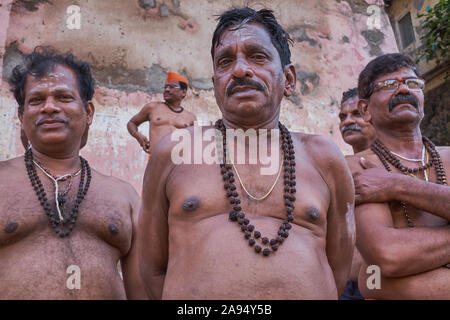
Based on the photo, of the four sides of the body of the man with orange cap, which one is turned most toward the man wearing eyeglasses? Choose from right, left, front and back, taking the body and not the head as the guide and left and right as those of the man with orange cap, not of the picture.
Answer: front

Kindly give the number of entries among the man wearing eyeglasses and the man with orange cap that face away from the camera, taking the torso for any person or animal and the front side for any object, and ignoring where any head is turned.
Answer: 0

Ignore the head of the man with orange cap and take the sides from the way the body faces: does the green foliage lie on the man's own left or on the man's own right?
on the man's own left

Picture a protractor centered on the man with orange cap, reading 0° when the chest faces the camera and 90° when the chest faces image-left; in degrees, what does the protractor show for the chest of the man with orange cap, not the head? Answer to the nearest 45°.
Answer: approximately 0°

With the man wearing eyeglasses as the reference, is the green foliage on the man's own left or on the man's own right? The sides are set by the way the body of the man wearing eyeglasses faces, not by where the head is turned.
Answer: on the man's own left
